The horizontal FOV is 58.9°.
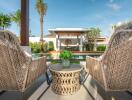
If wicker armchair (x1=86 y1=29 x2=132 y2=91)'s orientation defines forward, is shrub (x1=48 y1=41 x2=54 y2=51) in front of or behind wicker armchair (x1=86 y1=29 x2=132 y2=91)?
in front

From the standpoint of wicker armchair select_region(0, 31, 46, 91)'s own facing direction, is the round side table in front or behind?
in front

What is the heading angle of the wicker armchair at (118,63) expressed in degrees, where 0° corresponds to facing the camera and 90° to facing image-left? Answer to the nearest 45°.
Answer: approximately 135°

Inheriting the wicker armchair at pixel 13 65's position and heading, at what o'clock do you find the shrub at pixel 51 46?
The shrub is roughly at 11 o'clock from the wicker armchair.

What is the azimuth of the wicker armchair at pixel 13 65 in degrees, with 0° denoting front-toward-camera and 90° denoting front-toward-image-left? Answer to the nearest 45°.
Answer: approximately 225°

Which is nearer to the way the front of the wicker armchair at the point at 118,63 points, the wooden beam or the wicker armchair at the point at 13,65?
the wooden beam

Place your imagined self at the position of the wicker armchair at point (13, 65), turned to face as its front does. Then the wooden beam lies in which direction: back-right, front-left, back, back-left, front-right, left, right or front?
front-left

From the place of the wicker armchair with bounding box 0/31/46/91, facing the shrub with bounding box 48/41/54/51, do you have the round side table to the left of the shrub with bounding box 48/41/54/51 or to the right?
right

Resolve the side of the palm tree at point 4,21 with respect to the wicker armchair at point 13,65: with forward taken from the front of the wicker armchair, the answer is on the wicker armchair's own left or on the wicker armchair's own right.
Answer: on the wicker armchair's own left

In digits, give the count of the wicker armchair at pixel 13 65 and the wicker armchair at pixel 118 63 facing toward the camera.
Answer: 0
